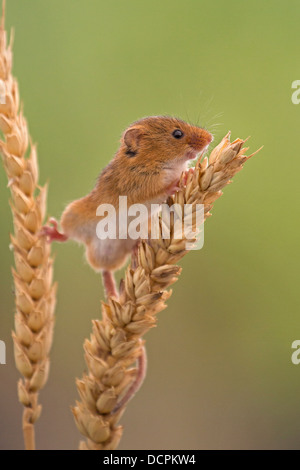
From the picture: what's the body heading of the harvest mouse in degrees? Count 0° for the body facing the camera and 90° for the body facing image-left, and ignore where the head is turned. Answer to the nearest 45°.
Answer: approximately 270°
